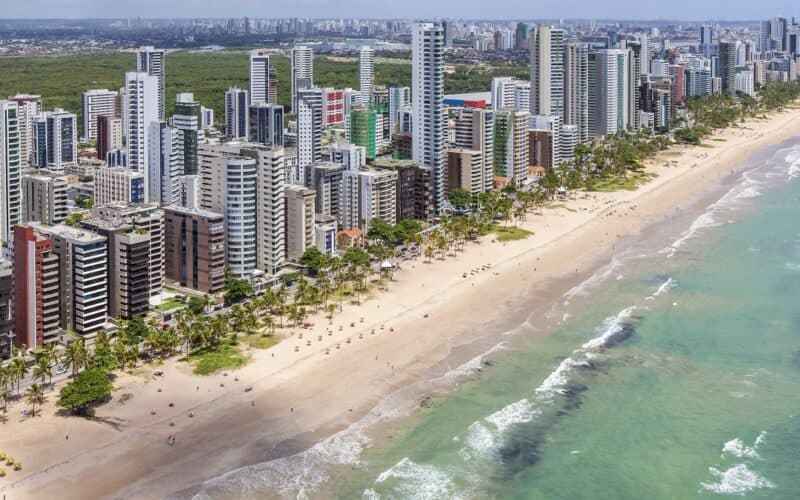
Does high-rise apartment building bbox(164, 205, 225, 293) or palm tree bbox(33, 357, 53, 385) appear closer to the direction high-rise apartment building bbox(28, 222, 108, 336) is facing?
the palm tree

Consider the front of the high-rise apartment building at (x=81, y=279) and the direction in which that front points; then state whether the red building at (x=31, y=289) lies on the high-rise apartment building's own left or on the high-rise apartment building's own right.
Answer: on the high-rise apartment building's own right

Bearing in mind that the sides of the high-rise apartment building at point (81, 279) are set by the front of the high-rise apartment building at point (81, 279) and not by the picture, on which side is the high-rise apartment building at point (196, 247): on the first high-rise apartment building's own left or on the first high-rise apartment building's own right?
on the first high-rise apartment building's own left

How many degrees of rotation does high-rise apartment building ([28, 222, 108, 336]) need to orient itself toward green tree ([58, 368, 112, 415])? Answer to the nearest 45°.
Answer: approximately 45° to its right

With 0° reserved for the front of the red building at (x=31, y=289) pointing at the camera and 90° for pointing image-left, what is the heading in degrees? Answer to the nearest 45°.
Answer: approximately 315°

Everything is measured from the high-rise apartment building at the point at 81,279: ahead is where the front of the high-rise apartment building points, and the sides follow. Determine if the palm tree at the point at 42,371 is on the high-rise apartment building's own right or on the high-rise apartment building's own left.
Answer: on the high-rise apartment building's own right

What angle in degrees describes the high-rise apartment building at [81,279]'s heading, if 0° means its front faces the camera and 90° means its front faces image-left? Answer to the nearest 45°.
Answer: approximately 315°
